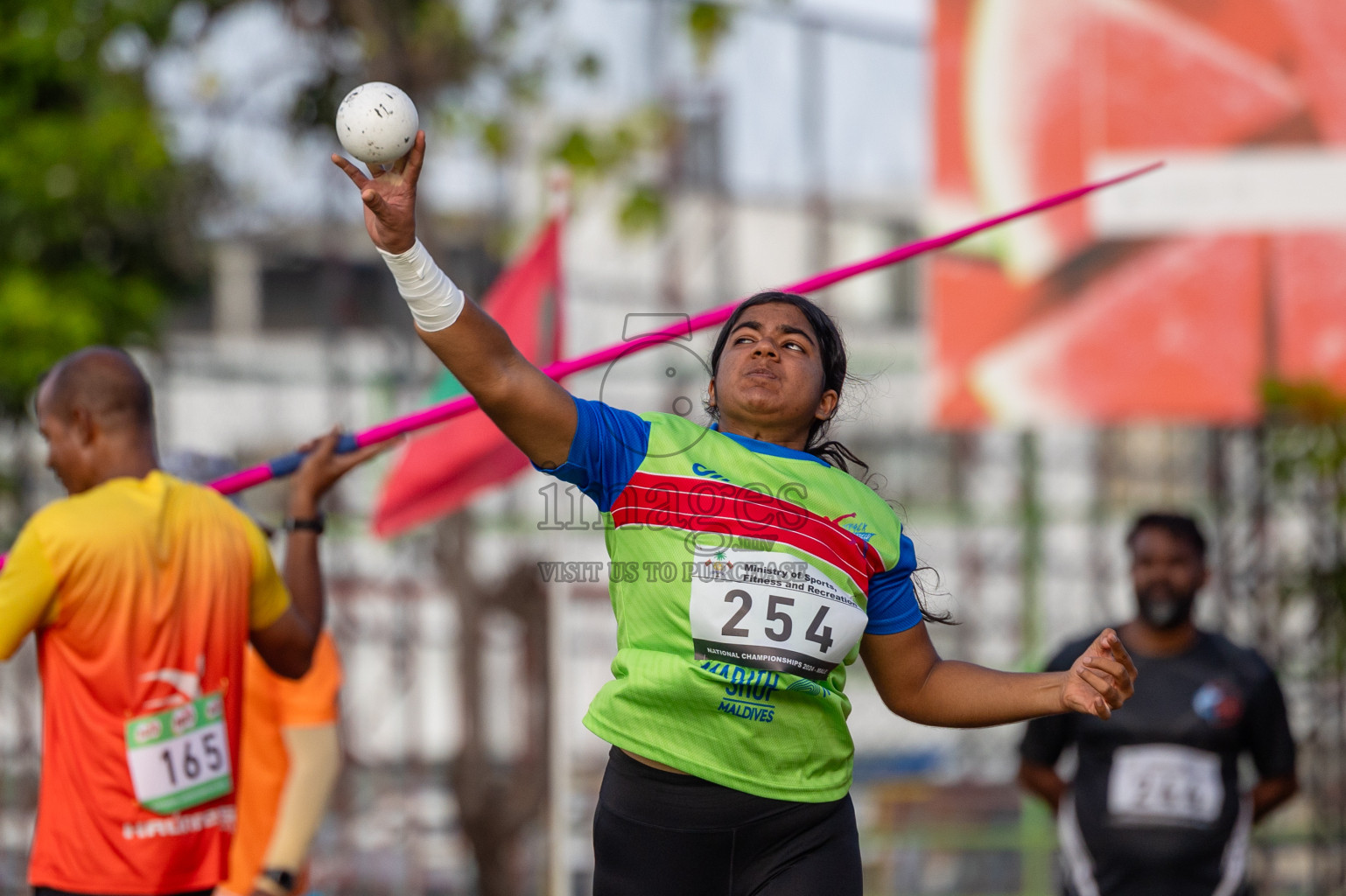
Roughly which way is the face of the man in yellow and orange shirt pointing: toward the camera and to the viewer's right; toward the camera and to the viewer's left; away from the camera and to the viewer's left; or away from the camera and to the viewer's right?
away from the camera and to the viewer's left

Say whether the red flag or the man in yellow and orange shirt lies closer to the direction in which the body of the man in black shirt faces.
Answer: the man in yellow and orange shirt

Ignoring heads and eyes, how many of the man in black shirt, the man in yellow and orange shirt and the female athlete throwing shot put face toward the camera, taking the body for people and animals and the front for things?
2

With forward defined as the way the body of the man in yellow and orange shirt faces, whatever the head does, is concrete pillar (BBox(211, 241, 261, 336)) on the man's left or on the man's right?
on the man's right

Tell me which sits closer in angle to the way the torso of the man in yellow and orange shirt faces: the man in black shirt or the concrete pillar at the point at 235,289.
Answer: the concrete pillar

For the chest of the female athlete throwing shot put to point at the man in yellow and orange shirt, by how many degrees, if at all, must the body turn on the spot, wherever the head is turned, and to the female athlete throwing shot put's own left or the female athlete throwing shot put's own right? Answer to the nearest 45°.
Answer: approximately 135° to the female athlete throwing shot put's own right

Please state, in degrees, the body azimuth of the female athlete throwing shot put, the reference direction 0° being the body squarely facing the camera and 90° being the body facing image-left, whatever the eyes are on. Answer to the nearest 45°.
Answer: approximately 0°

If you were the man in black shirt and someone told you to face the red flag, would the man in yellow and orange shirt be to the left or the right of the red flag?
left

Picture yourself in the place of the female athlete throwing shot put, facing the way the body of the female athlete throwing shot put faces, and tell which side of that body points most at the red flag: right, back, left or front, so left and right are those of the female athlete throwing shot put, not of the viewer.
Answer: back

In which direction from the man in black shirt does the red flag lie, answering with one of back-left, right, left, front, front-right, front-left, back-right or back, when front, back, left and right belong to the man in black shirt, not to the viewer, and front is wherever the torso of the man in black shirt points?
right
